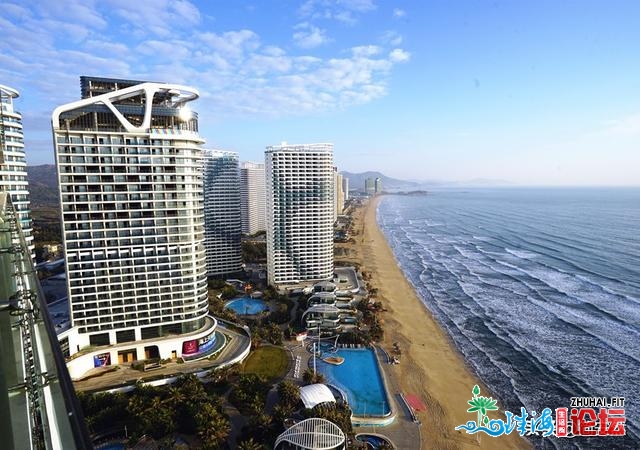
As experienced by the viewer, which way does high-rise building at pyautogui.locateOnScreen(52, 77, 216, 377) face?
facing the viewer

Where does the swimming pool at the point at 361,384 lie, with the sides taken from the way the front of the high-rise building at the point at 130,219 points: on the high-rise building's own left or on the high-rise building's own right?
on the high-rise building's own left

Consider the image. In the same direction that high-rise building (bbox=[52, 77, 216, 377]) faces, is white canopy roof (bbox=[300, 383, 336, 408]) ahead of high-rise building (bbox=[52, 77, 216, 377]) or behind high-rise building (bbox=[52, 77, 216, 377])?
ahead

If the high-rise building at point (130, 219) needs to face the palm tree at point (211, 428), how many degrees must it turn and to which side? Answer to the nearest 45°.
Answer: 0° — it already faces it

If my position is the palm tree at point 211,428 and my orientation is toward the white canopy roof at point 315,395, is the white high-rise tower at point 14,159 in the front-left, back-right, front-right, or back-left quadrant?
back-left

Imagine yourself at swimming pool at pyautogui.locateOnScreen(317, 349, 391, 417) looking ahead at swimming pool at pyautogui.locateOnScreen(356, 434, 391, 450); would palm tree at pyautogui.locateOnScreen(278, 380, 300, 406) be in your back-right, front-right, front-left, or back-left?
front-right

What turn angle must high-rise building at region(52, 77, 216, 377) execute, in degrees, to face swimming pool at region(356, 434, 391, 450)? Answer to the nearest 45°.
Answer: approximately 45° to its left

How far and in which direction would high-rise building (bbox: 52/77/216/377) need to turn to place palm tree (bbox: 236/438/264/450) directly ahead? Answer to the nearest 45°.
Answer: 0° — it already faces it

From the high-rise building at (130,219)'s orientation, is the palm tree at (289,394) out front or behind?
out front

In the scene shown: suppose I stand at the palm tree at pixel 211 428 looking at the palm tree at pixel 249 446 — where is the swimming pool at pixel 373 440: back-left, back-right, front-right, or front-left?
front-left

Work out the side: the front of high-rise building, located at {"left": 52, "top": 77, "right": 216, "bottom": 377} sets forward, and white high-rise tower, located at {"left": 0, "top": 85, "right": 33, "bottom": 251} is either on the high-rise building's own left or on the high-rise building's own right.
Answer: on the high-rise building's own right
